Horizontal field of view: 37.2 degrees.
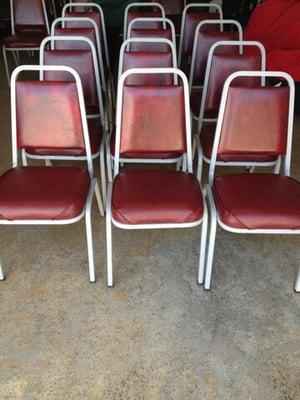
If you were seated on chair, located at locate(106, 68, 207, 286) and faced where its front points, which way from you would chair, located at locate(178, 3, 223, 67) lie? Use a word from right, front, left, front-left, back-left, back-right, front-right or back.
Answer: back

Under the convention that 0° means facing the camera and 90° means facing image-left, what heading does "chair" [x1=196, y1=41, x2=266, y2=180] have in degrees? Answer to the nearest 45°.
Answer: approximately 0°

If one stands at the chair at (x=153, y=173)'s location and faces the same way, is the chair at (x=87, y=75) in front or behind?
behind

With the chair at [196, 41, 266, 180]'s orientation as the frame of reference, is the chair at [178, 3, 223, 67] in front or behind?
behind

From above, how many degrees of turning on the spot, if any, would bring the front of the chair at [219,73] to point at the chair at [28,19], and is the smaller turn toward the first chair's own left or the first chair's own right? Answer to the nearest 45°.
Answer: approximately 135° to the first chair's own right

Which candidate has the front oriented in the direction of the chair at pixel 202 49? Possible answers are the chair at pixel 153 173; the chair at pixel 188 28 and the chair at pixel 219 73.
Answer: the chair at pixel 188 28

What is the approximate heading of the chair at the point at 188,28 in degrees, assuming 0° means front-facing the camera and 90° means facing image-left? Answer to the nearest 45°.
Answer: approximately 0°

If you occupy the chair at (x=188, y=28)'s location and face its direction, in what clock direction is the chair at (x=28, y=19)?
the chair at (x=28, y=19) is roughly at 4 o'clock from the chair at (x=188, y=28).
